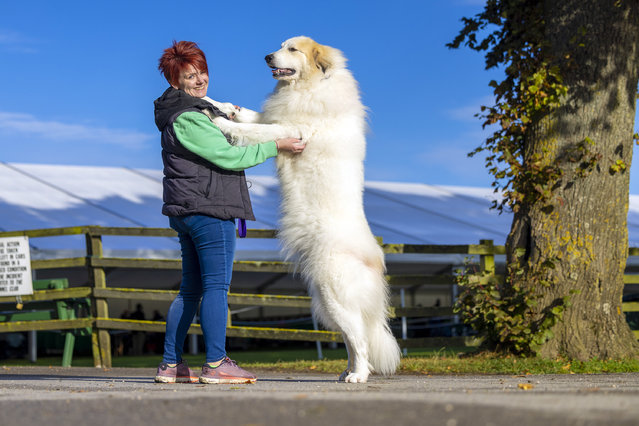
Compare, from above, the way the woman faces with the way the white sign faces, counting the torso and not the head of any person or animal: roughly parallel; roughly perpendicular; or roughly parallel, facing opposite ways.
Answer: roughly perpendicular

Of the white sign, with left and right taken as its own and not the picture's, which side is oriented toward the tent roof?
back

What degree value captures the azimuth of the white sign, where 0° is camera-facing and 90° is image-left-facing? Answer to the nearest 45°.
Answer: approximately 0°

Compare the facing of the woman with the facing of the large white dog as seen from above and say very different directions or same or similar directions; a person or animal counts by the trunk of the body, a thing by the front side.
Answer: very different directions

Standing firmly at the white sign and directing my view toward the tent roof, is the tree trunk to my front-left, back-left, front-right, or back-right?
front-right

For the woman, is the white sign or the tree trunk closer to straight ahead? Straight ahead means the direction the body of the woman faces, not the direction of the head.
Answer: the tree trunk

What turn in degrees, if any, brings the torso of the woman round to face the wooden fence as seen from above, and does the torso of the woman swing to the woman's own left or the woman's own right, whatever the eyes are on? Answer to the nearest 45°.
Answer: approximately 90° to the woman's own left

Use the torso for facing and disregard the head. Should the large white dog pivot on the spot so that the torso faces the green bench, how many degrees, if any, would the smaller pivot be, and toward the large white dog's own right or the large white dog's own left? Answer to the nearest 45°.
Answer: approximately 45° to the large white dog's own right

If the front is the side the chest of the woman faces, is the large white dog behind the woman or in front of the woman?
in front

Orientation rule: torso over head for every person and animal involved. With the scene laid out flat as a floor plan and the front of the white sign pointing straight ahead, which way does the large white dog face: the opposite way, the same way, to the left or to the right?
to the right

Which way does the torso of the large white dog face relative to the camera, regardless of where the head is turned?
to the viewer's left

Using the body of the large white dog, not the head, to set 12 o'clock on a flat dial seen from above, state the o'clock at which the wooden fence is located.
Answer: The wooden fence is roughly at 2 o'clock from the large white dog.

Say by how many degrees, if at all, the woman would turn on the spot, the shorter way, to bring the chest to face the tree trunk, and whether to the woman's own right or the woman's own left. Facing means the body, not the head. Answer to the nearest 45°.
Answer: approximately 45° to the woman's own left

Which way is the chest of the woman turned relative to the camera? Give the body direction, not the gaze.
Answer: to the viewer's right
